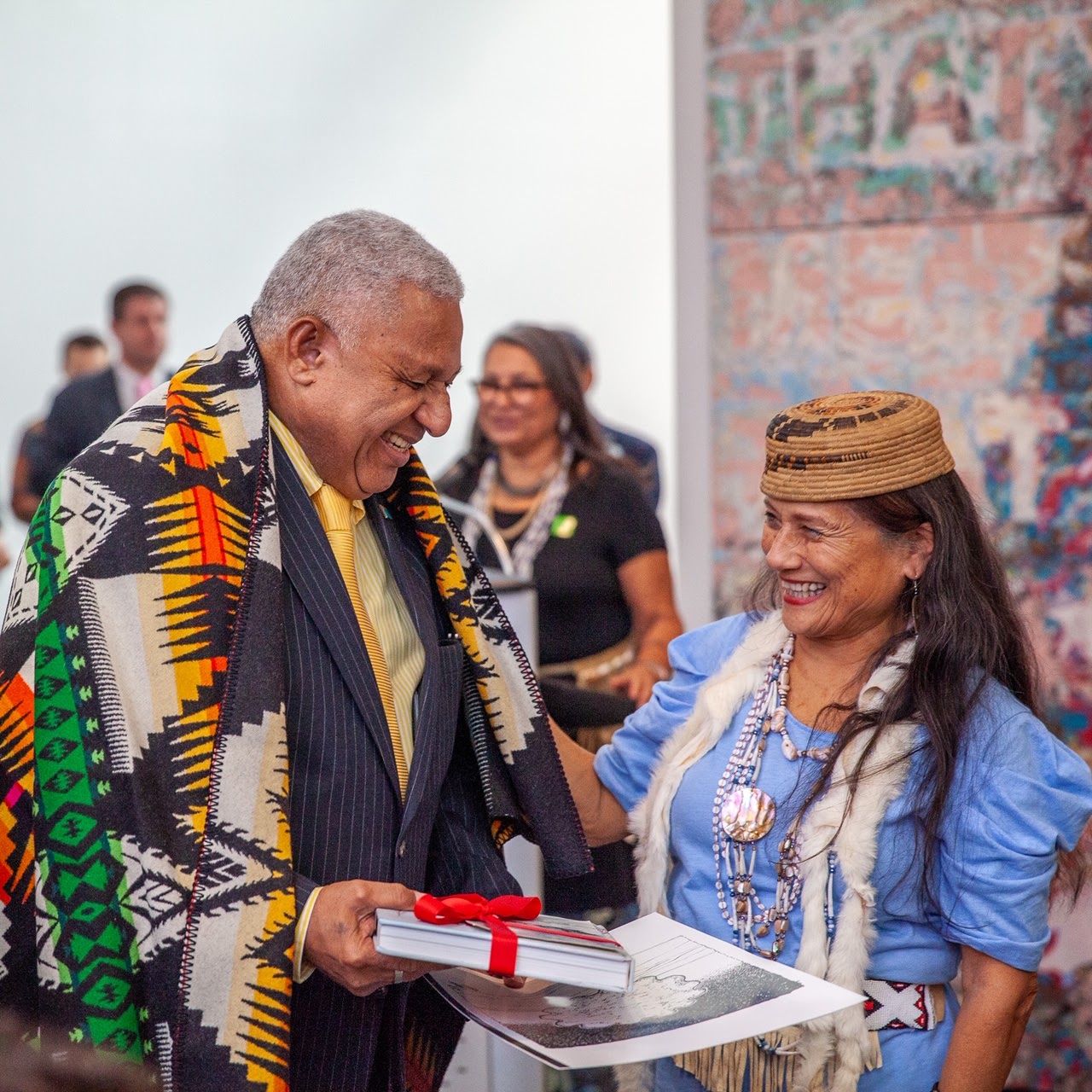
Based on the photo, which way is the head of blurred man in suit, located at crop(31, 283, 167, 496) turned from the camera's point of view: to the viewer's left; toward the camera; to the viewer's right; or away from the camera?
toward the camera

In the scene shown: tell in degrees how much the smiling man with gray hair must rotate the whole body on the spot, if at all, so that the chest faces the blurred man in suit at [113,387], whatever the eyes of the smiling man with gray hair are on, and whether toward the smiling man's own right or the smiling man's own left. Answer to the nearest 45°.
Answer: approximately 135° to the smiling man's own left

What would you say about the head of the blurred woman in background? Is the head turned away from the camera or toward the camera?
toward the camera

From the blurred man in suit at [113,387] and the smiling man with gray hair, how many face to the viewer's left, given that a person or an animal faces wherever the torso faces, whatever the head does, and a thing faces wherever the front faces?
0

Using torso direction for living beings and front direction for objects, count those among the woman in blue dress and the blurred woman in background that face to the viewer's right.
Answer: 0

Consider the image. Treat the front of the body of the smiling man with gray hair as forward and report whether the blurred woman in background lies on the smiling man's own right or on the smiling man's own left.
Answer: on the smiling man's own left

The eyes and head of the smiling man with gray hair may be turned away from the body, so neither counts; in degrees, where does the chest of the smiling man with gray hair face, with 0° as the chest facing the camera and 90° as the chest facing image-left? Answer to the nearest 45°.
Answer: approximately 315°

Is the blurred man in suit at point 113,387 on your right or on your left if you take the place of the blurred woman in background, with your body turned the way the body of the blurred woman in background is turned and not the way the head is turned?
on your right

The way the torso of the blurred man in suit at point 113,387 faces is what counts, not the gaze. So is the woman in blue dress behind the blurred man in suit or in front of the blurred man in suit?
in front

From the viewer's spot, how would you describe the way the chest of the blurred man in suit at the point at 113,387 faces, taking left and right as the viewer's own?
facing the viewer and to the right of the viewer

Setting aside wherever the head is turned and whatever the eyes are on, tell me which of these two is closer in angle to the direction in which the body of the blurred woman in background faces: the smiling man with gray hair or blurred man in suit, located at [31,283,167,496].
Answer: the smiling man with gray hair

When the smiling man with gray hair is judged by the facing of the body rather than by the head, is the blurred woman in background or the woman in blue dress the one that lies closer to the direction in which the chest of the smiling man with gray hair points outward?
the woman in blue dress

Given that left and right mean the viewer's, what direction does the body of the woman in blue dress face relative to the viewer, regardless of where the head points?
facing the viewer and to the left of the viewer

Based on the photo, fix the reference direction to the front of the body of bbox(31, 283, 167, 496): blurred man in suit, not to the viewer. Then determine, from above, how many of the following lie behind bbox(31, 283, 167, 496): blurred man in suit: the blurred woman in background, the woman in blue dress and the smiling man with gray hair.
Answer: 0
